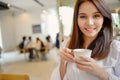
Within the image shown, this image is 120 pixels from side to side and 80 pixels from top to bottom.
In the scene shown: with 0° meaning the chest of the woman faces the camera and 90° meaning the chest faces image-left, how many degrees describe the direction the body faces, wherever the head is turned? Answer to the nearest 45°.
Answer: approximately 0°
